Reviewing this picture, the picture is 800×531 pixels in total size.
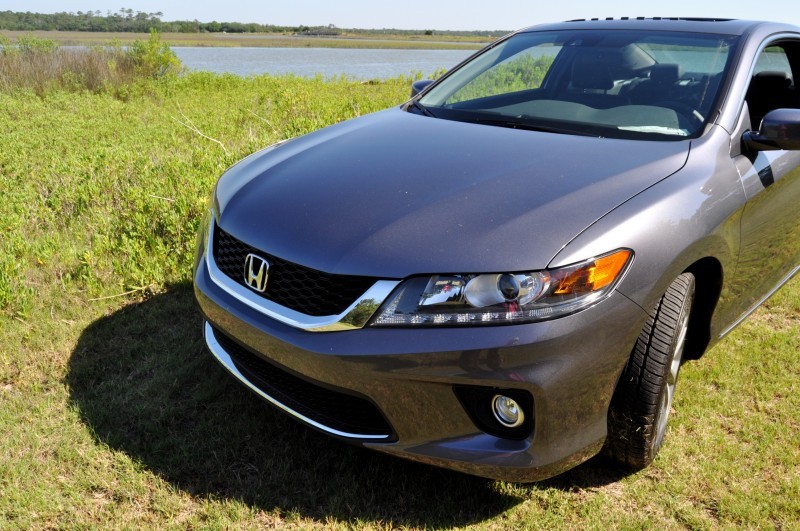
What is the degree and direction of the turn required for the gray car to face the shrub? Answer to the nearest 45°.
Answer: approximately 90° to its right

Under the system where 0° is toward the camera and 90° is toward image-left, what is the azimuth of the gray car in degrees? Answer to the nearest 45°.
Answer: approximately 45°
